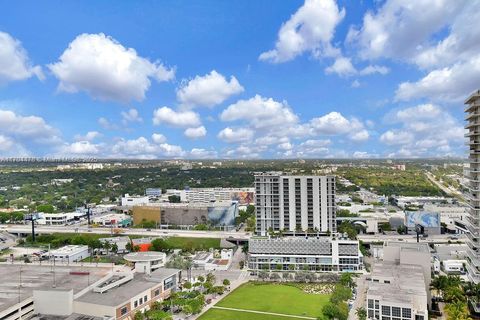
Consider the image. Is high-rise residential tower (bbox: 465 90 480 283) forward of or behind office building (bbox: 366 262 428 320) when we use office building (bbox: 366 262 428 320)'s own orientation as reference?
behind

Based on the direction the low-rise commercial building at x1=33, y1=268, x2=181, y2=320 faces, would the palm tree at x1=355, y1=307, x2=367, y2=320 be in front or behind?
in front

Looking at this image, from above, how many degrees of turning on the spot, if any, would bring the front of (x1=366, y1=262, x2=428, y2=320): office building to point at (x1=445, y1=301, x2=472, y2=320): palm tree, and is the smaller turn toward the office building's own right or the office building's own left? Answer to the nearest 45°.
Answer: approximately 90° to the office building's own left

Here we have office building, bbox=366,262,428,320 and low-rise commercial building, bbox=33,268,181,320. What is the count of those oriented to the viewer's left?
0

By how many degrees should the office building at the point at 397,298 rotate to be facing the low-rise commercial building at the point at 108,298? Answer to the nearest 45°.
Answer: approximately 90° to its right

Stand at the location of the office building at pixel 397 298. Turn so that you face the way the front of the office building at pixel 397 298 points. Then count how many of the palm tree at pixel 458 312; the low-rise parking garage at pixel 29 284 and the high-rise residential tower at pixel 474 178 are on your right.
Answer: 1

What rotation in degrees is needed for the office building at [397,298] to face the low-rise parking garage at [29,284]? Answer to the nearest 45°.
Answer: approximately 90° to its right
